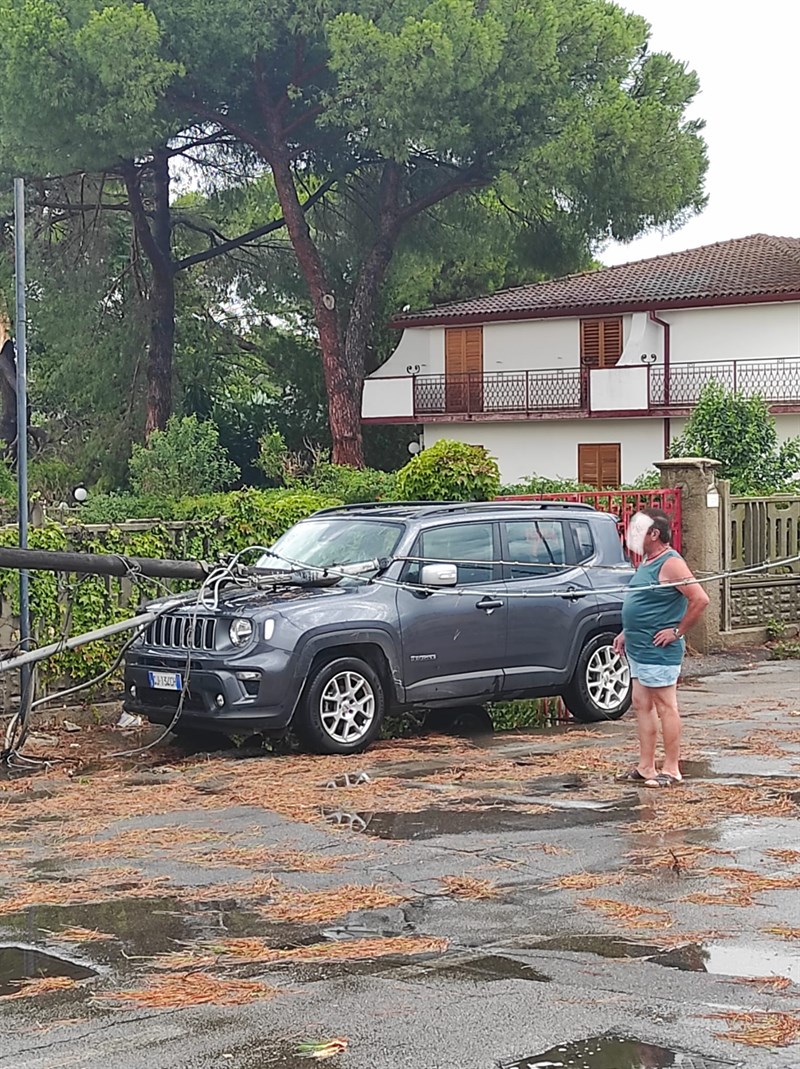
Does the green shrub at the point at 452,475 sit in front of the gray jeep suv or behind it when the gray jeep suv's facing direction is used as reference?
behind

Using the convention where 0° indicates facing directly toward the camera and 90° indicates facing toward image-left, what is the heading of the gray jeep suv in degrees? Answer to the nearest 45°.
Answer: approximately 45°

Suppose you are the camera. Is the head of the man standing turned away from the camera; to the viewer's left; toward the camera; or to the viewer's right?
to the viewer's left

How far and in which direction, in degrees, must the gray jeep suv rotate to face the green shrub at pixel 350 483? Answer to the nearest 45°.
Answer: approximately 135° to its right

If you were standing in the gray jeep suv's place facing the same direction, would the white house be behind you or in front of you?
behind

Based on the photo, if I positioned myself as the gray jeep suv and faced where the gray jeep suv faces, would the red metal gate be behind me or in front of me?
behind

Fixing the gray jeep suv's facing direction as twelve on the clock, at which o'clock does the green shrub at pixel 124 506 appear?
The green shrub is roughly at 4 o'clock from the gray jeep suv.

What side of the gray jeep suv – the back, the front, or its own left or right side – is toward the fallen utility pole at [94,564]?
front
